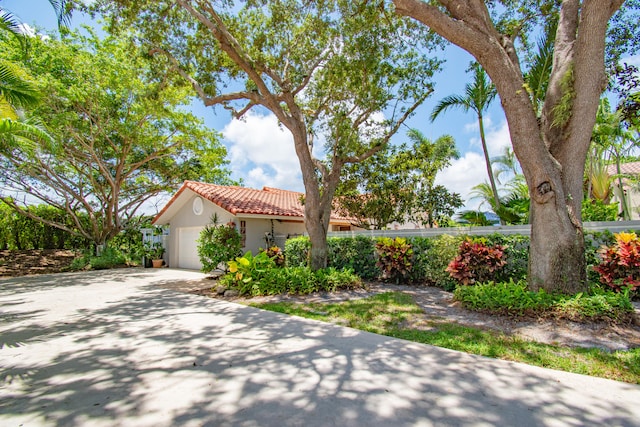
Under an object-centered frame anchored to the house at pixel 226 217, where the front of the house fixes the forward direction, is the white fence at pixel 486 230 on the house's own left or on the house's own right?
on the house's own left

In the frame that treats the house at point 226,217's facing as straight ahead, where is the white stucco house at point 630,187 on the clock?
The white stucco house is roughly at 8 o'clock from the house.

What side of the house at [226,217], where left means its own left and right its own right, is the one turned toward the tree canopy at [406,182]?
left

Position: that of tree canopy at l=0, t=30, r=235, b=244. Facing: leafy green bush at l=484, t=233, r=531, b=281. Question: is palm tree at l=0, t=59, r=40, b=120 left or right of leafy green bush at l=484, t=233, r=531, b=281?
right

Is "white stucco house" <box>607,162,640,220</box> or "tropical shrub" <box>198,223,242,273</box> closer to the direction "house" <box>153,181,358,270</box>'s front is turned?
the tropical shrub

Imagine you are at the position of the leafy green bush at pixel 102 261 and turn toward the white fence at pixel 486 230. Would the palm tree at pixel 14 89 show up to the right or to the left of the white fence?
right

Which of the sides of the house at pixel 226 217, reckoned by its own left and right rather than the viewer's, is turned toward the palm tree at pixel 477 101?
left

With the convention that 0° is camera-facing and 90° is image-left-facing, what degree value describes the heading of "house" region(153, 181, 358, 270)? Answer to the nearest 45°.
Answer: approximately 45°

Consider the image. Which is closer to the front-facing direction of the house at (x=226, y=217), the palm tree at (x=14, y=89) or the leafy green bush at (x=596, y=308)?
the palm tree

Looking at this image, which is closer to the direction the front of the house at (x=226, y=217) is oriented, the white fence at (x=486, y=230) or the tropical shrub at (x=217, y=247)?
the tropical shrub

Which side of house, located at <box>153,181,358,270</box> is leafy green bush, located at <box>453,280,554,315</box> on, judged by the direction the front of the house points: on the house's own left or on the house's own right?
on the house's own left
